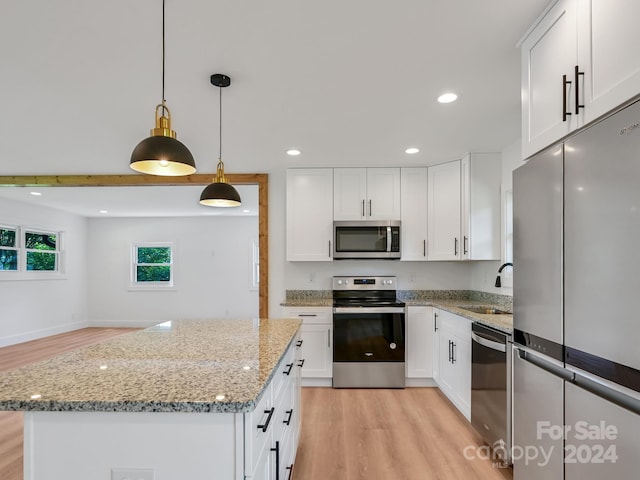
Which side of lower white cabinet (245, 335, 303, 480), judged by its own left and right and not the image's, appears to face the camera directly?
right

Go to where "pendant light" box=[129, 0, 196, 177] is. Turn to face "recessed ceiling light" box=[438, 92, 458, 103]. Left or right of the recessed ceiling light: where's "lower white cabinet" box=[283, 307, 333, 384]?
left

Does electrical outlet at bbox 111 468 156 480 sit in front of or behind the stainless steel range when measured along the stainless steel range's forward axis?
in front

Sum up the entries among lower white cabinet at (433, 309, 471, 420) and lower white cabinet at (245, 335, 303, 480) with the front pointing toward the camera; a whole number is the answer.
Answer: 0

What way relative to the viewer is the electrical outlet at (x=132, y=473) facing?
toward the camera

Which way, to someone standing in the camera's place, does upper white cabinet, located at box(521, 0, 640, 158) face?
facing the viewer and to the left of the viewer

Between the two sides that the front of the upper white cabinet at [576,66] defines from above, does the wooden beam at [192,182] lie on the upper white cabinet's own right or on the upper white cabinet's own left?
on the upper white cabinet's own right

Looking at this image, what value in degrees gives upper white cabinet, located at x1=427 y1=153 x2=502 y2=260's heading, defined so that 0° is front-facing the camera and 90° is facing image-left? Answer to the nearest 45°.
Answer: approximately 45°

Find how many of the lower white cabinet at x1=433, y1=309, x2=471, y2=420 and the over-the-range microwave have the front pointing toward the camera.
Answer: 1

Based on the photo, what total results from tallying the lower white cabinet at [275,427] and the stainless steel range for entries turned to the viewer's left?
0

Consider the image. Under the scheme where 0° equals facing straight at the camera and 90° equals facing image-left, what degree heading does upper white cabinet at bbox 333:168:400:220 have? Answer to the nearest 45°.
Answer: approximately 0°

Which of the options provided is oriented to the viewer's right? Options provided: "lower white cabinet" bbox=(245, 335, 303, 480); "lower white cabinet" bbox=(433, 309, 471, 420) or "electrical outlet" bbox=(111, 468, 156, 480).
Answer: "lower white cabinet" bbox=(245, 335, 303, 480)

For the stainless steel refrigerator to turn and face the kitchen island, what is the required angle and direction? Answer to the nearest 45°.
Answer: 0° — it already faces it

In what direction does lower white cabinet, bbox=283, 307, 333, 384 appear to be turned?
toward the camera
